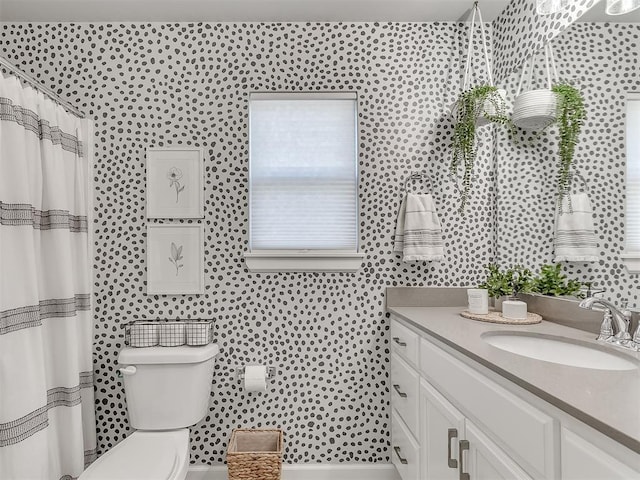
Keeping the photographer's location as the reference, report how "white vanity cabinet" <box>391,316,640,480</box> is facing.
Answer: facing the viewer and to the left of the viewer

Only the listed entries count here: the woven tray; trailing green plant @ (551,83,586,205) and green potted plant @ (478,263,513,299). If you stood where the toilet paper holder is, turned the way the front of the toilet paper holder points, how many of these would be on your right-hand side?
0

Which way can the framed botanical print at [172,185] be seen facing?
toward the camera

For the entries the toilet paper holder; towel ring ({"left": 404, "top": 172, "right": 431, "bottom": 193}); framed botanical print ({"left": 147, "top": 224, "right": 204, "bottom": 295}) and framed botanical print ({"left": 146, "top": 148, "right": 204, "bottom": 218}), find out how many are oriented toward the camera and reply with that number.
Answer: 4

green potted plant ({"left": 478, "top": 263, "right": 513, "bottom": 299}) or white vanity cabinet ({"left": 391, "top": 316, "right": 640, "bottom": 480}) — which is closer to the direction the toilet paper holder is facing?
the white vanity cabinet

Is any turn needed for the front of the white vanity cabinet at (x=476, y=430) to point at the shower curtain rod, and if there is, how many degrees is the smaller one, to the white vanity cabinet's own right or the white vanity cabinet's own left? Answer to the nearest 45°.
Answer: approximately 45° to the white vanity cabinet's own right

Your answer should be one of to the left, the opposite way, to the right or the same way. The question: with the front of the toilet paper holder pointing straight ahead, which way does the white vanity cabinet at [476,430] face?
to the right

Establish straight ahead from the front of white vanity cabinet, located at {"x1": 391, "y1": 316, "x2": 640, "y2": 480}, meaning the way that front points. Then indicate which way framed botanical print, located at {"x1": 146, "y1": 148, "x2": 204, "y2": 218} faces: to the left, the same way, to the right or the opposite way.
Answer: to the left

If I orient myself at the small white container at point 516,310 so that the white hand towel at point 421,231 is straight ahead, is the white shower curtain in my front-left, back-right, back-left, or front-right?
front-left

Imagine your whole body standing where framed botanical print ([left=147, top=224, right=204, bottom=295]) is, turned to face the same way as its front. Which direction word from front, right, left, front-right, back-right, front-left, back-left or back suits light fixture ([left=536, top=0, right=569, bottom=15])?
front-left

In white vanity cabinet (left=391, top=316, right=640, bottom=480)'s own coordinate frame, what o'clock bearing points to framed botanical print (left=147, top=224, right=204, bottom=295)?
The framed botanical print is roughly at 2 o'clock from the white vanity cabinet.

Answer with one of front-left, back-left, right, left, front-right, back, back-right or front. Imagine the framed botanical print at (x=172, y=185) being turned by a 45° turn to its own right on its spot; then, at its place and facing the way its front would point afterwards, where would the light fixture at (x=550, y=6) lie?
left

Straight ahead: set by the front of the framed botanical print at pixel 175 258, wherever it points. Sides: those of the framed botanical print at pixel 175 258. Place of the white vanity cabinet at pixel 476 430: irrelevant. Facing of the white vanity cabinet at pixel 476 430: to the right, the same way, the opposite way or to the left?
to the right

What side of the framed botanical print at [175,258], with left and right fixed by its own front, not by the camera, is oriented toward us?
front

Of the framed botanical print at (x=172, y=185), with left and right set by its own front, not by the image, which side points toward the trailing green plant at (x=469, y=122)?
left

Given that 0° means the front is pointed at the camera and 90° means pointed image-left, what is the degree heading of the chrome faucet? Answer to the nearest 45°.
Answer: approximately 45°

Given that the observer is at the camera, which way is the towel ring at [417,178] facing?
facing the viewer
